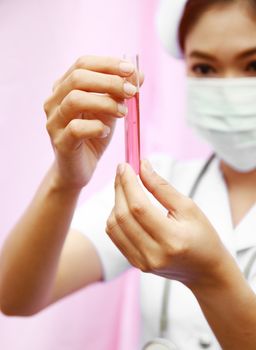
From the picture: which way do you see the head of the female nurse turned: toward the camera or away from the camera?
toward the camera

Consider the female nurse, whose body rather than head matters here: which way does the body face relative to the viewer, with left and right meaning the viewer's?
facing the viewer
